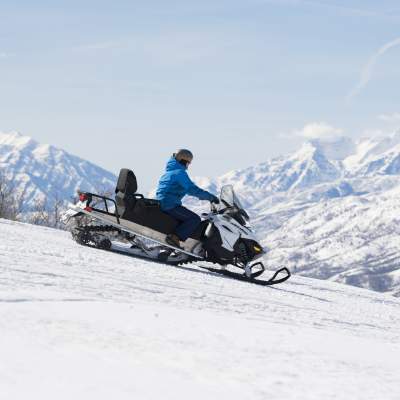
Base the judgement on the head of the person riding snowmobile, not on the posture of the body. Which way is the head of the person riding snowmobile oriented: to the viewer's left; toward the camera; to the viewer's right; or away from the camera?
to the viewer's right

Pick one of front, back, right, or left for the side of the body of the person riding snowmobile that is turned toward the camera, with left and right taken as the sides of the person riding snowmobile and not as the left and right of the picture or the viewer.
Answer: right
